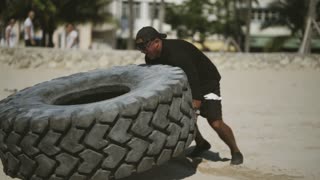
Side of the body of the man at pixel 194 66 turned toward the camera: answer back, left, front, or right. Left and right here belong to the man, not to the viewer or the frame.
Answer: left

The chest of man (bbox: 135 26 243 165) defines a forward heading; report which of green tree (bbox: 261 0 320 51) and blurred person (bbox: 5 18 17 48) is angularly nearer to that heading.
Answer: the blurred person

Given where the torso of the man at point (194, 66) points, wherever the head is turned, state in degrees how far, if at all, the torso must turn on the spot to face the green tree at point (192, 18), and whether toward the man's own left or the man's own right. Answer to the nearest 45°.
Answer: approximately 90° to the man's own right

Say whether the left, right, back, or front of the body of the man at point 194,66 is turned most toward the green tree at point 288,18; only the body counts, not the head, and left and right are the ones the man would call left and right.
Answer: right

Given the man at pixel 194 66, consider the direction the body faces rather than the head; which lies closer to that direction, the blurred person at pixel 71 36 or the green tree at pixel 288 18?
the blurred person

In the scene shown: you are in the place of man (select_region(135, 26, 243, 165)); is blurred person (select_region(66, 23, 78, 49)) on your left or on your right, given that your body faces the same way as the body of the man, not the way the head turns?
on your right

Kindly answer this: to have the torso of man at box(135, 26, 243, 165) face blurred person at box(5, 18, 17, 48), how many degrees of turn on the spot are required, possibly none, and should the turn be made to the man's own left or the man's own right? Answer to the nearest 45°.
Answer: approximately 45° to the man's own right
